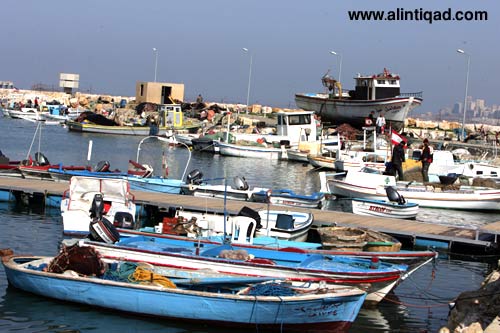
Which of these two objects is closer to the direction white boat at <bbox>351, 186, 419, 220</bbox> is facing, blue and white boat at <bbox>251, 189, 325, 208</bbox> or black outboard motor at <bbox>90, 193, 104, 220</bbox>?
the blue and white boat

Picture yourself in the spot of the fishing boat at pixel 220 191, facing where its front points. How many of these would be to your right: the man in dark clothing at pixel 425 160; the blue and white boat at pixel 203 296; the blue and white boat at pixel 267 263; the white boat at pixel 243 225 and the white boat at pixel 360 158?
3

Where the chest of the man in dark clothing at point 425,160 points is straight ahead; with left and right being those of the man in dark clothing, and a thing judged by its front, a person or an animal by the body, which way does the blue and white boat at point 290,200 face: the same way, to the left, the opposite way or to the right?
the opposite way

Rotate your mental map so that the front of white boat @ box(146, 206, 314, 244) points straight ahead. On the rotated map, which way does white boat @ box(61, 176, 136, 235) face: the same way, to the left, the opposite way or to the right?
to the left

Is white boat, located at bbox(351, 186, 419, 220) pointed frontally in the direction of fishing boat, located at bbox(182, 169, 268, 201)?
yes

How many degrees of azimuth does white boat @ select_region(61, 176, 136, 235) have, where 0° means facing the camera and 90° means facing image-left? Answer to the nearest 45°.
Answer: approximately 180°

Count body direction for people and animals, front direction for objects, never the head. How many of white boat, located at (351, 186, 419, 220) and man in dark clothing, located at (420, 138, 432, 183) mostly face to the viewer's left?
2

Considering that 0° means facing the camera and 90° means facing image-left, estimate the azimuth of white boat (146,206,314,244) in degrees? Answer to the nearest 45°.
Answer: approximately 270°

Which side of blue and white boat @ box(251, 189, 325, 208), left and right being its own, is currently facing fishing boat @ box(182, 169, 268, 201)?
back

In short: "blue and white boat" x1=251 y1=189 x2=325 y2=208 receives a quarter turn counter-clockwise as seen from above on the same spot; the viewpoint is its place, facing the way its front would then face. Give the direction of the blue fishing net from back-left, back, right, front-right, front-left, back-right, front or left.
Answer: back

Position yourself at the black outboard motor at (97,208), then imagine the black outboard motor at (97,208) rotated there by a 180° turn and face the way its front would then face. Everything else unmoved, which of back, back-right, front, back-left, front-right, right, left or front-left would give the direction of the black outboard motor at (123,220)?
front-left
